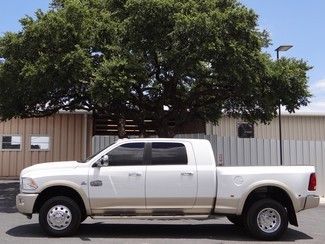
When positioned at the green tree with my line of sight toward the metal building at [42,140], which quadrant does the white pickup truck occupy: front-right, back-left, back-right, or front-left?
back-left

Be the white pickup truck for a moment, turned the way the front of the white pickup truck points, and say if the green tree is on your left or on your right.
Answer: on your right

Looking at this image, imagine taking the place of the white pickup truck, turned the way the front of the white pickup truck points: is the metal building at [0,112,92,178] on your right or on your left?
on your right

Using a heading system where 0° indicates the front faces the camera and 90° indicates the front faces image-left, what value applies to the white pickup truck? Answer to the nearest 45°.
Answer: approximately 90°
